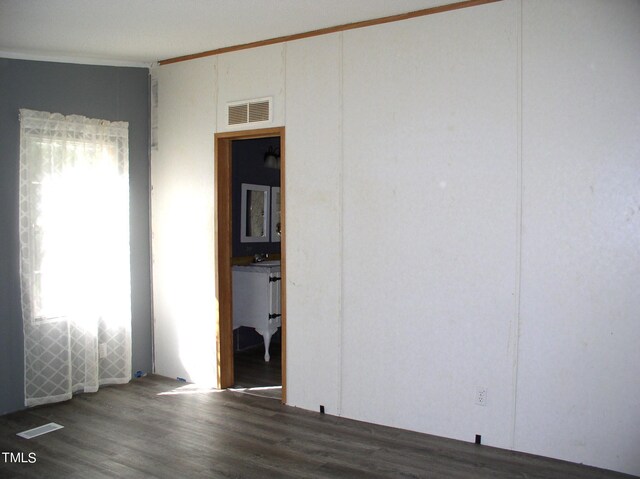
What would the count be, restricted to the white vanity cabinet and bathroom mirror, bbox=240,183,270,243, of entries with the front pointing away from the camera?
0

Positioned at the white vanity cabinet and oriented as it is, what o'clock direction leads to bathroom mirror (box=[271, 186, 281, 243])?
The bathroom mirror is roughly at 8 o'clock from the white vanity cabinet.

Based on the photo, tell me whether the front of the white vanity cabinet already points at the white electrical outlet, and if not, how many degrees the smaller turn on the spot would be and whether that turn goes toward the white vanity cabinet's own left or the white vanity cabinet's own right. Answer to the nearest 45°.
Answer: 0° — it already faces it

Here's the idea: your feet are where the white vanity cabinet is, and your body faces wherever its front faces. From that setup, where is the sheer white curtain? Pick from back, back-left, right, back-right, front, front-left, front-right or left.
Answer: right
